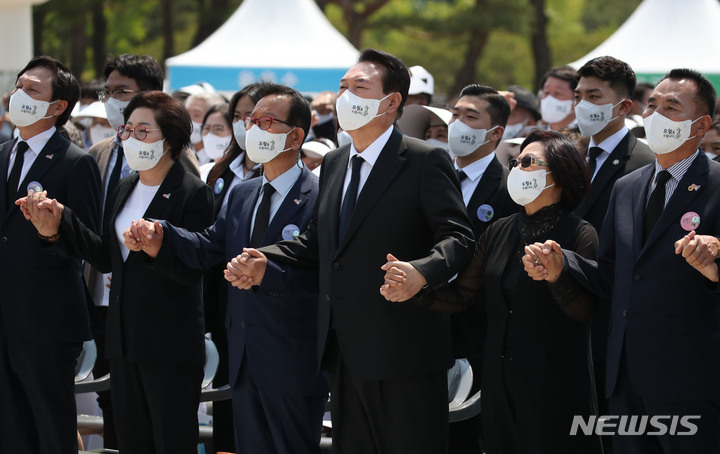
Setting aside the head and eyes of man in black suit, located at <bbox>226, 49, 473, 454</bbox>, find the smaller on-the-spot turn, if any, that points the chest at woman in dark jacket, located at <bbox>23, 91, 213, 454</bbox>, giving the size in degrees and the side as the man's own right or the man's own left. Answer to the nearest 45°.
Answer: approximately 90° to the man's own right

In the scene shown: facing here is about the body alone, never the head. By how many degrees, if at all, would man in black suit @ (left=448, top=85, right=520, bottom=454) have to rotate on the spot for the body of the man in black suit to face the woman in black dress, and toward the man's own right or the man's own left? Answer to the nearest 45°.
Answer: approximately 45° to the man's own left

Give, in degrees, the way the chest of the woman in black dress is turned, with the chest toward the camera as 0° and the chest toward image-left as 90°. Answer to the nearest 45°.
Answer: approximately 45°

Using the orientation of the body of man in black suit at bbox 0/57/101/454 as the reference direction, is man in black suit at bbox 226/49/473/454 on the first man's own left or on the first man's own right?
on the first man's own left

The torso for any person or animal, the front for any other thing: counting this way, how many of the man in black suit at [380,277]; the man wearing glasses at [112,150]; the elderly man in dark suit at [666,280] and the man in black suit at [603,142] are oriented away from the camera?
0

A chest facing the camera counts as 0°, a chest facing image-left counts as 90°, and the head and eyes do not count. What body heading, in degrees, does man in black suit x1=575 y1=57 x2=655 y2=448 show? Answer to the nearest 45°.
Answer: approximately 45°

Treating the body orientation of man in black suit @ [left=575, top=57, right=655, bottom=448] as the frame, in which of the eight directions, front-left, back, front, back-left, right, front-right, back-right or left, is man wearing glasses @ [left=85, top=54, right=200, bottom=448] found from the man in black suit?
front-right

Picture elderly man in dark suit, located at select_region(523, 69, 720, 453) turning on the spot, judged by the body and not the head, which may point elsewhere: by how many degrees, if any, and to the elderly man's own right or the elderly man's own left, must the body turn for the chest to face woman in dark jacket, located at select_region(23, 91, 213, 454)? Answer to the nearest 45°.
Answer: approximately 45° to the elderly man's own right

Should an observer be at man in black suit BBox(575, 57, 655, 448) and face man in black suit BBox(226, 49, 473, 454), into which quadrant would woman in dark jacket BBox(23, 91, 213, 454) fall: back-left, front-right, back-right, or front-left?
front-right

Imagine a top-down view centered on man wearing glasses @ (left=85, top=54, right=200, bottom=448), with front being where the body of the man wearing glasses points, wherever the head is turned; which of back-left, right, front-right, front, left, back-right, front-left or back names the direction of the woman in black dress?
left

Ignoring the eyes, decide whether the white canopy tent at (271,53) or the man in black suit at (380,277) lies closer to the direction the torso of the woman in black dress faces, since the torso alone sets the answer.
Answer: the man in black suit

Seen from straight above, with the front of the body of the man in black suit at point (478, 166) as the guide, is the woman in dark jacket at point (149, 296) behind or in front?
in front

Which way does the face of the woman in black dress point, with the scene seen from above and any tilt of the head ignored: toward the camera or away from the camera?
toward the camera

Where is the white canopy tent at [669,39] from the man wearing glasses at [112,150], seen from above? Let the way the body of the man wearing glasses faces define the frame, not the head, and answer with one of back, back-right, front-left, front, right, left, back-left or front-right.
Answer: back

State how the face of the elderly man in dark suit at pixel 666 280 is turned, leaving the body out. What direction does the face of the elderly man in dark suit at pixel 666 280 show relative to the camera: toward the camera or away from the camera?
toward the camera

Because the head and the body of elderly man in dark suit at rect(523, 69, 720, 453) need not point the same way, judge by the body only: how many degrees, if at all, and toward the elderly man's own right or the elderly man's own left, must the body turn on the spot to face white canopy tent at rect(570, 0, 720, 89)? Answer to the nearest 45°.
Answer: approximately 135° to the elderly man's own right
